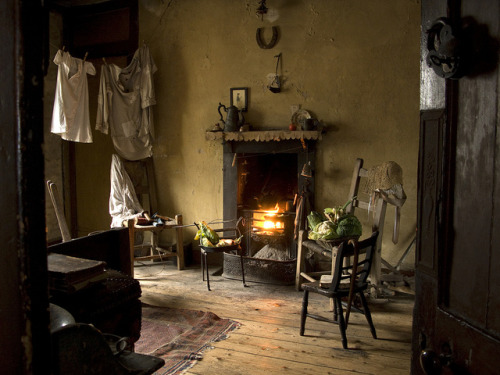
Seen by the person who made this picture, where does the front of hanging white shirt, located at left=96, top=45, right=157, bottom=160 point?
facing the viewer

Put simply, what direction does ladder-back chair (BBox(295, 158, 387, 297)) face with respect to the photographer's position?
facing to the left of the viewer

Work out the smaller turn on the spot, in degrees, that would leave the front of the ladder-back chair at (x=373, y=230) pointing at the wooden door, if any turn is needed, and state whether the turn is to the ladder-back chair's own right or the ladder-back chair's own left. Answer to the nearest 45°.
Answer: approximately 90° to the ladder-back chair's own left

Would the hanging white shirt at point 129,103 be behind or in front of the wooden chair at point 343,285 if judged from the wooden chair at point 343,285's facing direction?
in front

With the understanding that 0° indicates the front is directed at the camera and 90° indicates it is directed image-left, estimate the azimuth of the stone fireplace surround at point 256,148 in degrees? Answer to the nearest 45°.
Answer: approximately 0°

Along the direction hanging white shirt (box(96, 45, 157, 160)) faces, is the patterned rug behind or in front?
in front

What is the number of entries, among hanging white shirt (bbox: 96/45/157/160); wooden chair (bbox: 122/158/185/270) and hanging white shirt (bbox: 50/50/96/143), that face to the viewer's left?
0

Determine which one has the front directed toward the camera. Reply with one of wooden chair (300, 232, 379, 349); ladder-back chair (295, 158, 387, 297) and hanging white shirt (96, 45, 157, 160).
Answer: the hanging white shirt

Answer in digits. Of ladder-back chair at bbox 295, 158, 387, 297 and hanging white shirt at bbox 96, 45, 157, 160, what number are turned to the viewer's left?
1

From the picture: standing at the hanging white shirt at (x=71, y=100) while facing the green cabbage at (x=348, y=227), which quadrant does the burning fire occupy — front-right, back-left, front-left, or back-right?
front-left
